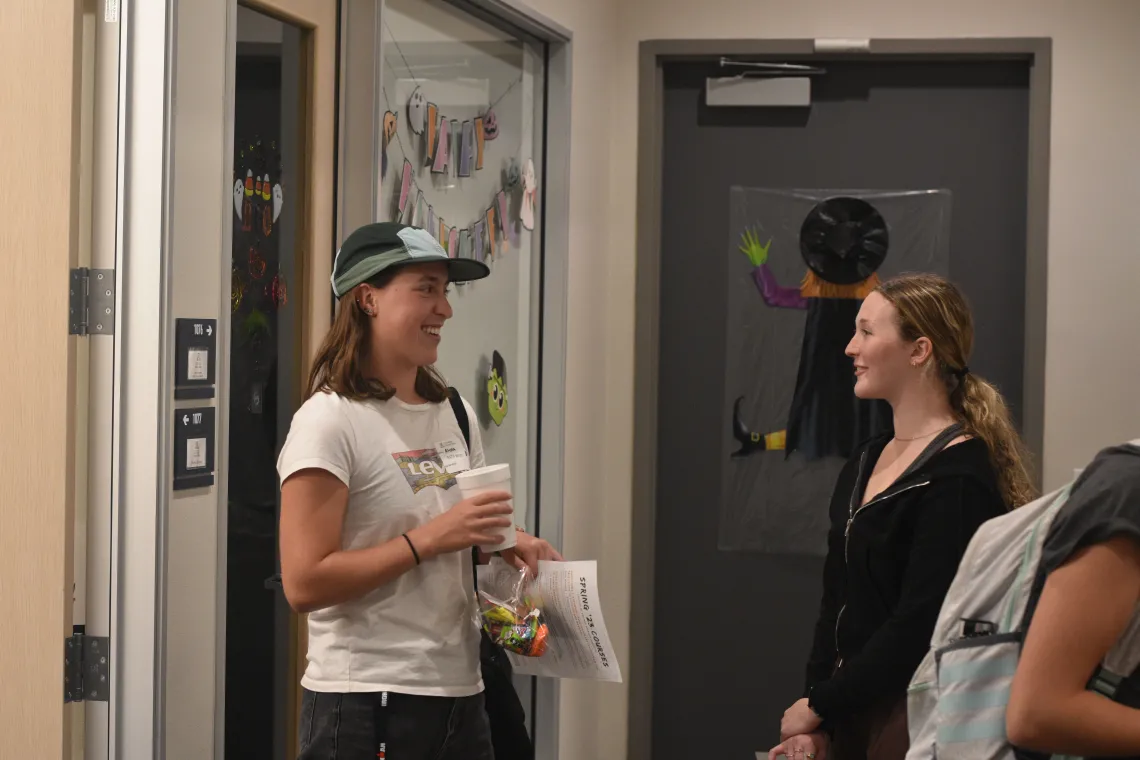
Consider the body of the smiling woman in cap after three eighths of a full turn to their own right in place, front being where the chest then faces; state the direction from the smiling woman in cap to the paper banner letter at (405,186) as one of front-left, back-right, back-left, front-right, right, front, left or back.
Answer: right

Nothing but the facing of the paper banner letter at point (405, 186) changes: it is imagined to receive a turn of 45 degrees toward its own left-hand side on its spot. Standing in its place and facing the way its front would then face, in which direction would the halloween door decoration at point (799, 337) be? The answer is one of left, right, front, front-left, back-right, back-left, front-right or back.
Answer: front-left

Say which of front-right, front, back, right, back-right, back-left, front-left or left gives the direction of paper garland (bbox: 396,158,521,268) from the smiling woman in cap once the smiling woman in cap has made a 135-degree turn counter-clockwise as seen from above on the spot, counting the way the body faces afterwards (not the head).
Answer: front

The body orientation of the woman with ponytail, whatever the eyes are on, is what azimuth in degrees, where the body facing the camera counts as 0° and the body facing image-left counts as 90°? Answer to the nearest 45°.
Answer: approximately 45°

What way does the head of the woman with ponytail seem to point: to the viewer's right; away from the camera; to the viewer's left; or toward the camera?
to the viewer's left

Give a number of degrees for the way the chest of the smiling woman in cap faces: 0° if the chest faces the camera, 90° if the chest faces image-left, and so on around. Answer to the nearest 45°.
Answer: approximately 315°

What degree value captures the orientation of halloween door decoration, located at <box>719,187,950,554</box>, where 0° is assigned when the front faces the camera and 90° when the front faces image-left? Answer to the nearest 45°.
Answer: approximately 0°

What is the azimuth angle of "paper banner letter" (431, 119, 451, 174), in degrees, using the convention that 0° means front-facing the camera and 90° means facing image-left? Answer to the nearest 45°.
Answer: approximately 315°
